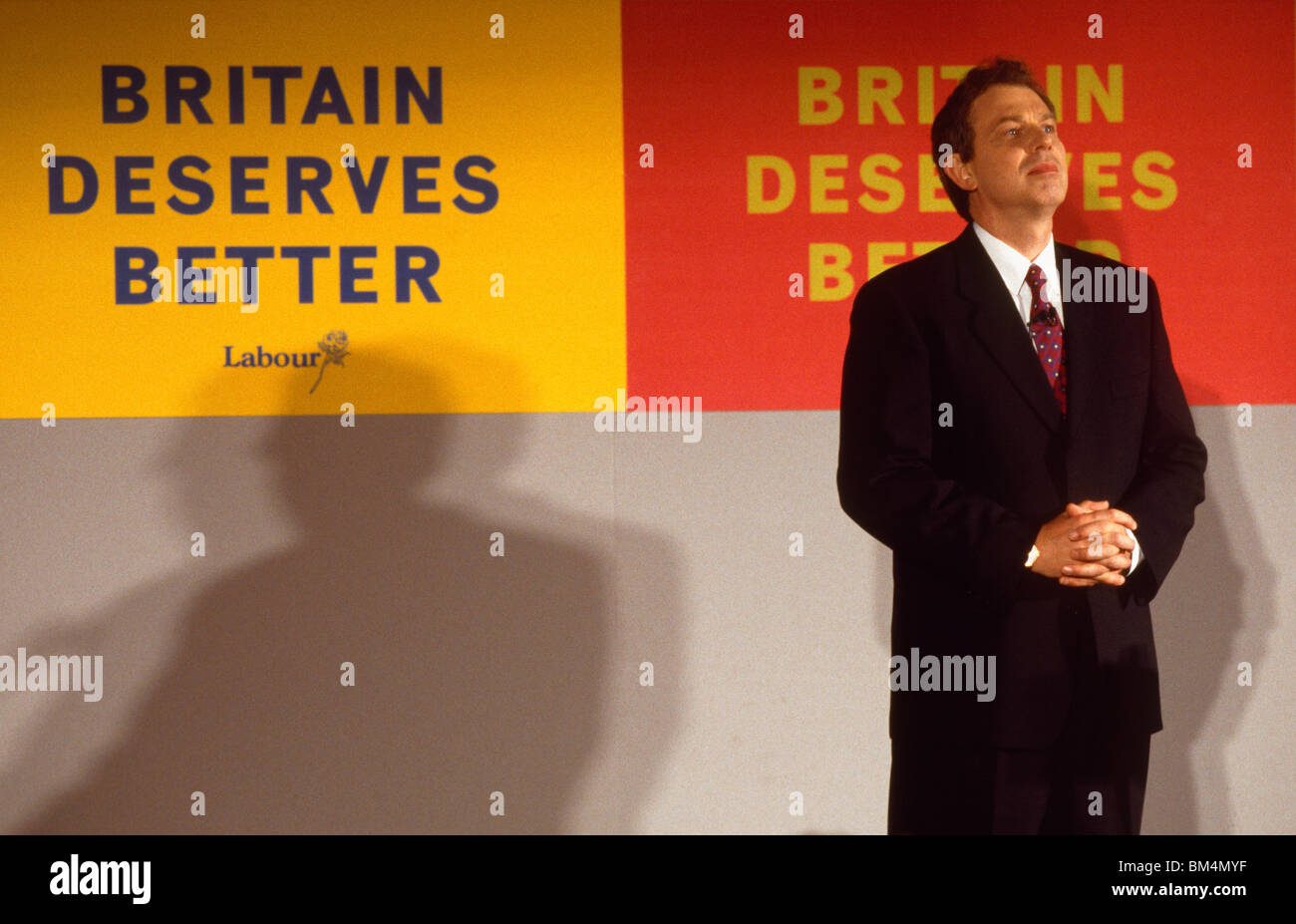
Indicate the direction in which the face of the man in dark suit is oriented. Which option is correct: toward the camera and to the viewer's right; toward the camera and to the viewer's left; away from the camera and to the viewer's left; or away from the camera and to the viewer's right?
toward the camera and to the viewer's right

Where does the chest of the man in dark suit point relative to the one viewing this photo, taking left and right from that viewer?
facing the viewer and to the right of the viewer
